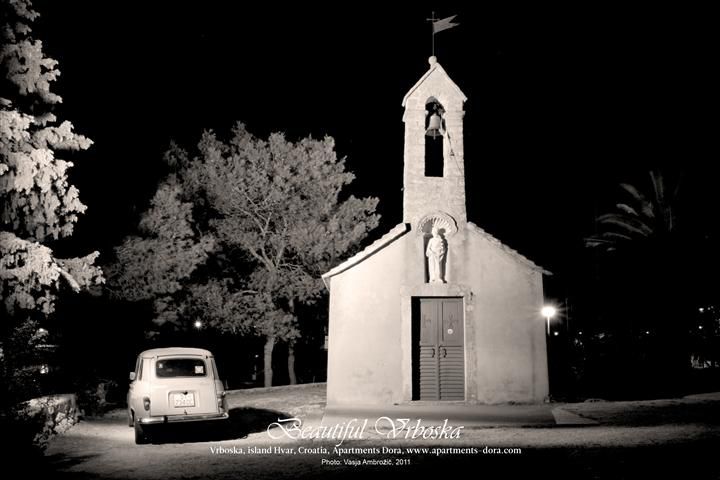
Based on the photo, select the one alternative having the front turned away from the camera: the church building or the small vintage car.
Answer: the small vintage car

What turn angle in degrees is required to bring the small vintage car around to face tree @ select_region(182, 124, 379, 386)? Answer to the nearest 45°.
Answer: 0° — it already faces it

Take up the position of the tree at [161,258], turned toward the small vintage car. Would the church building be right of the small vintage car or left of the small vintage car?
left

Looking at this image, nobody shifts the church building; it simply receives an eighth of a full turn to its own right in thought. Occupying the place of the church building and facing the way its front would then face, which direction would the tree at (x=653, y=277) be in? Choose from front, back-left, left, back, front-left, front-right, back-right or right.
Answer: back

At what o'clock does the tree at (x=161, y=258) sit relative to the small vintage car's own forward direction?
The tree is roughly at 12 o'clock from the small vintage car.

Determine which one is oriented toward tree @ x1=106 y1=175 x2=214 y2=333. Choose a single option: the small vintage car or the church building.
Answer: the small vintage car

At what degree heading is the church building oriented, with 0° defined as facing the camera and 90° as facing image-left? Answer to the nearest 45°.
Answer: approximately 0°

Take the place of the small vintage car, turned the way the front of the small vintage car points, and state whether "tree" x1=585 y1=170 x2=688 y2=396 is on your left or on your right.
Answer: on your right

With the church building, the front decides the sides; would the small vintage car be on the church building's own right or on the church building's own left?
on the church building's own right

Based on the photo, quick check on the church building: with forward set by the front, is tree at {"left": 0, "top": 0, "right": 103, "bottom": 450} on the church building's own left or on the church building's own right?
on the church building's own right

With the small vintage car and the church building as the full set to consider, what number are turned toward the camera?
1

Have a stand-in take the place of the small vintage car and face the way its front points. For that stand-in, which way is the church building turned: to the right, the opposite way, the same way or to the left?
the opposite way

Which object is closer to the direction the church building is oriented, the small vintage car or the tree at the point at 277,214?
the small vintage car

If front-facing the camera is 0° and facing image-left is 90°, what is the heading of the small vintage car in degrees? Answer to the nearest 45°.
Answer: approximately 180°

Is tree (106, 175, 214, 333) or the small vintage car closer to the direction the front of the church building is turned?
the small vintage car
